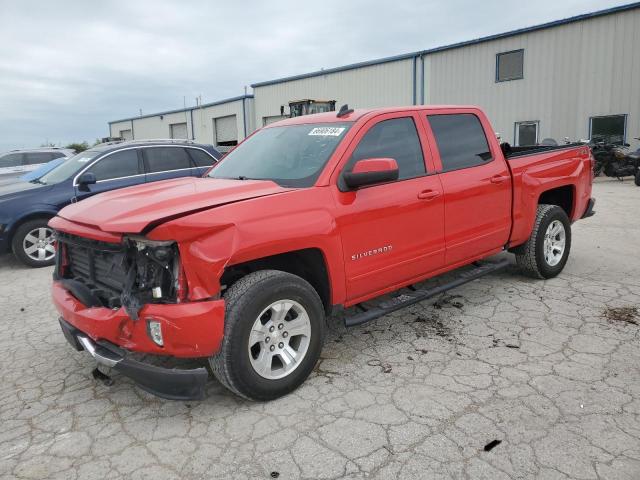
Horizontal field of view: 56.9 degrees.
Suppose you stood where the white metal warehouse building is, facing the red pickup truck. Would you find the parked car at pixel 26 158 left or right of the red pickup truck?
right

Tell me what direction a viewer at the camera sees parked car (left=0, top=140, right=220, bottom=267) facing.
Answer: facing the viewer and to the left of the viewer

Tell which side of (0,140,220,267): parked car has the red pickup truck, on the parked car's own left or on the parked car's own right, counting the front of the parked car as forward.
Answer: on the parked car's own left

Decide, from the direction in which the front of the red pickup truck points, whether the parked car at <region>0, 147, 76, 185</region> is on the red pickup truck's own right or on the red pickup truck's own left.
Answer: on the red pickup truck's own right

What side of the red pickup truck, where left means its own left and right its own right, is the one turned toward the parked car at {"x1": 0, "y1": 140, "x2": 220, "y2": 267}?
right
